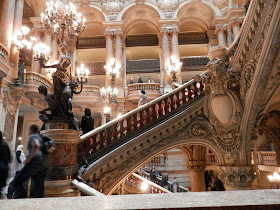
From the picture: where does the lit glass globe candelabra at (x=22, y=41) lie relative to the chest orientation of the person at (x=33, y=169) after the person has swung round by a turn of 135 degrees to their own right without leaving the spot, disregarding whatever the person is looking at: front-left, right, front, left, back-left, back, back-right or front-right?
front-left

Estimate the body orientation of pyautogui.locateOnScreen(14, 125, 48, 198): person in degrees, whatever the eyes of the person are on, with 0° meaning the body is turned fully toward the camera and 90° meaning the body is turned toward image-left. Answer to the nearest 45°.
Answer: approximately 90°

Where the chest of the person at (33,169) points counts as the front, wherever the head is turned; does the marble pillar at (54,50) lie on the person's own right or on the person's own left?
on the person's own right

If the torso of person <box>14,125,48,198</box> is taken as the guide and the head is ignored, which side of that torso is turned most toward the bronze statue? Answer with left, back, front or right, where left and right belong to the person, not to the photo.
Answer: right

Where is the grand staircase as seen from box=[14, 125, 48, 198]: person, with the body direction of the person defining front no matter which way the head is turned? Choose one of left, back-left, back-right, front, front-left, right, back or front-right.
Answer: back-right

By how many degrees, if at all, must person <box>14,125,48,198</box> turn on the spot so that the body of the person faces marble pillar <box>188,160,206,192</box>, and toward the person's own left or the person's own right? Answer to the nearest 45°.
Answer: approximately 135° to the person's own right

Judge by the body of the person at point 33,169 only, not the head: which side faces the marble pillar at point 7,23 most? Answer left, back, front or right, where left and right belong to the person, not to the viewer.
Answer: right
